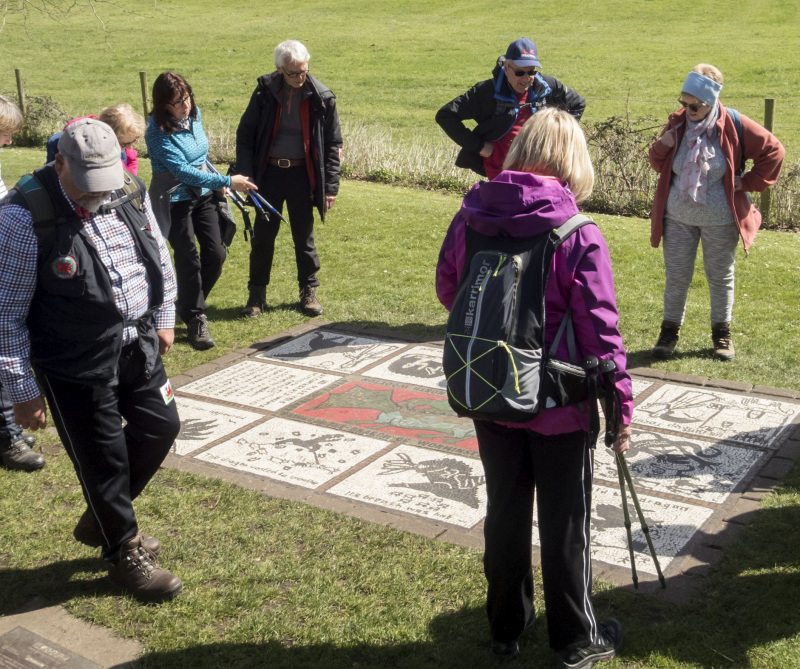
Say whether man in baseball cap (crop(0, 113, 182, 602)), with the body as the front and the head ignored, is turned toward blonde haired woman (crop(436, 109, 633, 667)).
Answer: yes

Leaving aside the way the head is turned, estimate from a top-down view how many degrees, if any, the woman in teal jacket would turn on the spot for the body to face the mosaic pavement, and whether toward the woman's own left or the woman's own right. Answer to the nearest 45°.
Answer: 0° — they already face it

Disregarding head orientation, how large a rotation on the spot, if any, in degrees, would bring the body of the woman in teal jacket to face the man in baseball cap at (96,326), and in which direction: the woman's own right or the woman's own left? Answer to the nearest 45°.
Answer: approximately 45° to the woman's own right

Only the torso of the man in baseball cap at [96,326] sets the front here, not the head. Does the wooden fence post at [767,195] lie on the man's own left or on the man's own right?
on the man's own left

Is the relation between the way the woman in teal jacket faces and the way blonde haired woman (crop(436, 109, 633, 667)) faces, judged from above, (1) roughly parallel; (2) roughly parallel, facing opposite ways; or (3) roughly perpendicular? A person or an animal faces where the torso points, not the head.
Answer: roughly perpendicular

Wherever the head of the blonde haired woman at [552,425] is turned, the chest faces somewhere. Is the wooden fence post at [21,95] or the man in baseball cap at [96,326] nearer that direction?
the wooden fence post

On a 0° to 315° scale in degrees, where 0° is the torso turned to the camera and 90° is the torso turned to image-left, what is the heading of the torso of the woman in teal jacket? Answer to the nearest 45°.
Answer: approximately 315°

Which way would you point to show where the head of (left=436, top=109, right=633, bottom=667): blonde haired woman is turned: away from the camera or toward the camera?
away from the camera

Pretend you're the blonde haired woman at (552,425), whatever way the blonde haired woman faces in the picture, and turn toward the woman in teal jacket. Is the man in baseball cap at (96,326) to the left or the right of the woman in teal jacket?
left

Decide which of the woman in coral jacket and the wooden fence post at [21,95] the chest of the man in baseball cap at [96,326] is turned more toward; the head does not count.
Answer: the woman in coral jacket

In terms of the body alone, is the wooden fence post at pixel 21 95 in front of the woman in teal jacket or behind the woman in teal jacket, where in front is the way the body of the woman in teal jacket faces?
behind

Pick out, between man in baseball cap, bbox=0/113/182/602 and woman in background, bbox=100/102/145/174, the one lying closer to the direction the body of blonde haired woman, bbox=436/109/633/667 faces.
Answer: the woman in background
